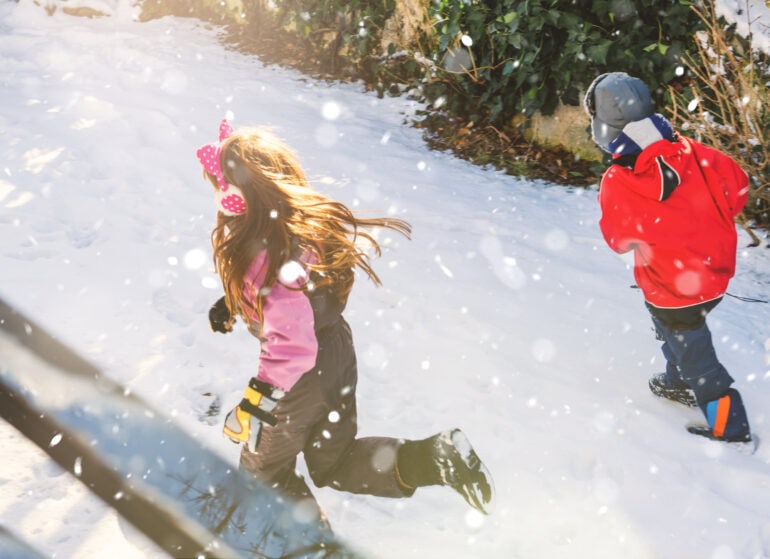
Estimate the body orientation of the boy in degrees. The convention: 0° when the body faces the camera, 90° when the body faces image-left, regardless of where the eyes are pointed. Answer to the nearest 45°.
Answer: approximately 135°

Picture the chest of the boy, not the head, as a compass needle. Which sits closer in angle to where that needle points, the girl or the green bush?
the green bush

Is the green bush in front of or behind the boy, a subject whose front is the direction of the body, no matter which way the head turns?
in front

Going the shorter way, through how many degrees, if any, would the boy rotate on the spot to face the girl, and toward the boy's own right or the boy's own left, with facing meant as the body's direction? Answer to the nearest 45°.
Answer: approximately 90° to the boy's own left

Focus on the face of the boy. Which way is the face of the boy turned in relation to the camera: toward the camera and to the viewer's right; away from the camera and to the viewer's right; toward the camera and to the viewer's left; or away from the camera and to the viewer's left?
away from the camera and to the viewer's left

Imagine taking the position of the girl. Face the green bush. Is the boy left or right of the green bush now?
right
